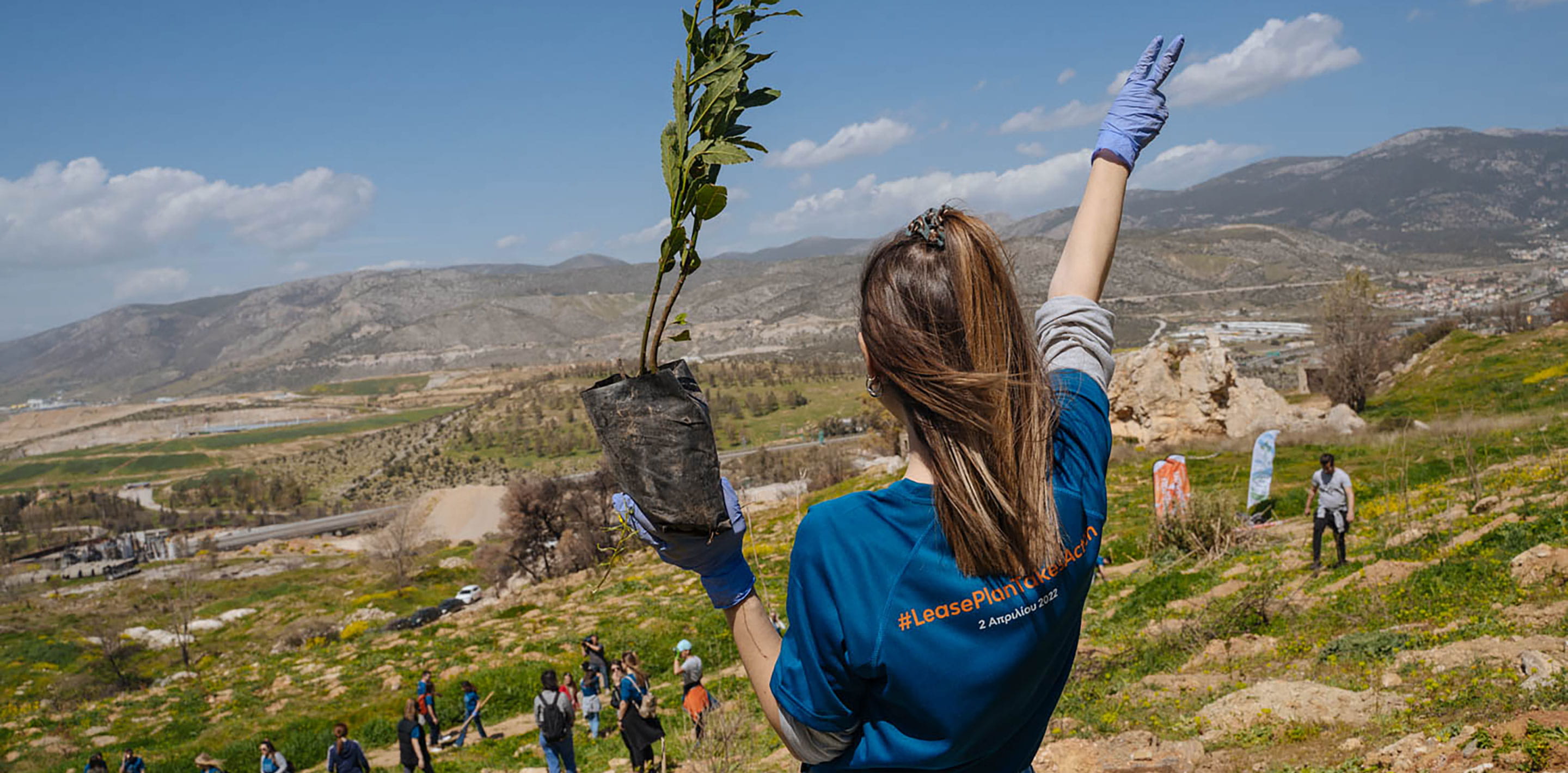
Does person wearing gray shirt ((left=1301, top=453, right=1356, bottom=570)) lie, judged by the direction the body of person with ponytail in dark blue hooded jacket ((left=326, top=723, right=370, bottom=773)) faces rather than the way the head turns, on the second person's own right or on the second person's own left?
on the second person's own right

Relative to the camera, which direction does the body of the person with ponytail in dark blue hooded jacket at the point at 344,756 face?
away from the camera

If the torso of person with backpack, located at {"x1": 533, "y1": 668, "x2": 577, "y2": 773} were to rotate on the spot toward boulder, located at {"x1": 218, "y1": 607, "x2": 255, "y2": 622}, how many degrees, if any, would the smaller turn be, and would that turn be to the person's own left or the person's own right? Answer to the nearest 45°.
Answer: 0° — they already face it

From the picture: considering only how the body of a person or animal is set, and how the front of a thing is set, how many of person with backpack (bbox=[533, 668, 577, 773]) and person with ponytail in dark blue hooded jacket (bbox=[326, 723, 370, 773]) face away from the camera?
2

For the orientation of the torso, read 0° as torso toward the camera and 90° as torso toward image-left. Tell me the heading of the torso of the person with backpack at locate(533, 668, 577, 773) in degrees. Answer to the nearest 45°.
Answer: approximately 180°

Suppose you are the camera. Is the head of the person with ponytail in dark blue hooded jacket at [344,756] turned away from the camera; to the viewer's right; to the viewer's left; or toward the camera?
away from the camera

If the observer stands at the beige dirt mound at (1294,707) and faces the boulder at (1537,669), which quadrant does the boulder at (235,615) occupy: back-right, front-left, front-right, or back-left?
back-left

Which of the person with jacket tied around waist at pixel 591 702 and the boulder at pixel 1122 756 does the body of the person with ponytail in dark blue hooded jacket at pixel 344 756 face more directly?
the person with jacket tied around waist

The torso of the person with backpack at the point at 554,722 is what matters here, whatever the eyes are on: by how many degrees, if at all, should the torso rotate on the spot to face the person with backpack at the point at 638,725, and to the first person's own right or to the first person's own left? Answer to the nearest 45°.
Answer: approximately 135° to the first person's own right

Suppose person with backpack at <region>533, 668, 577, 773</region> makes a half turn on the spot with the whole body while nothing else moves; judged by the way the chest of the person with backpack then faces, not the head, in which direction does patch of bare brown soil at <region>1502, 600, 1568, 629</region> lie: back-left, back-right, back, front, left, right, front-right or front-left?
front-left

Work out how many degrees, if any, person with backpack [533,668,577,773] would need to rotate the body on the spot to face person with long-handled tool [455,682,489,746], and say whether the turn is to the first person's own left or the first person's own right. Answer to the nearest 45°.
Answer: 0° — they already face them
